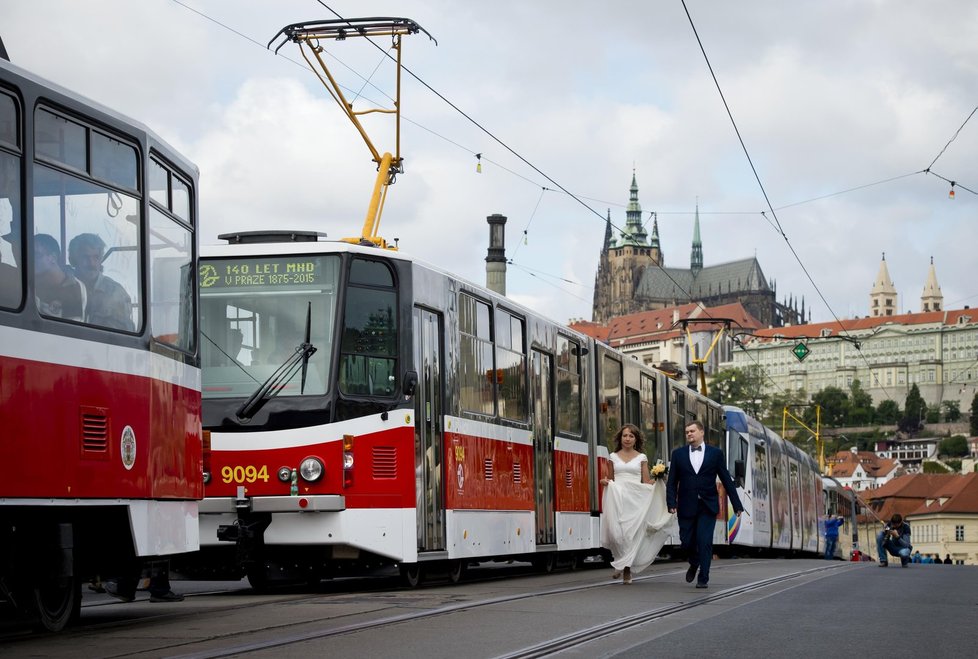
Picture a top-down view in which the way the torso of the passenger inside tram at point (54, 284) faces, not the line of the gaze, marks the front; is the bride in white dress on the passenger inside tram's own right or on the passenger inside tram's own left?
on the passenger inside tram's own right

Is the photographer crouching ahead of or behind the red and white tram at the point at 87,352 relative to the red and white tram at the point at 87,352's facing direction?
behind

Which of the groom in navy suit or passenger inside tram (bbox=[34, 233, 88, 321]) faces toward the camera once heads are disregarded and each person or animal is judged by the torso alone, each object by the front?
the groom in navy suit

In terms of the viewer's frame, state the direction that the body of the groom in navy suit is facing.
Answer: toward the camera

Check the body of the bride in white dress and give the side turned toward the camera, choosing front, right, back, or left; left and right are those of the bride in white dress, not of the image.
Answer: front

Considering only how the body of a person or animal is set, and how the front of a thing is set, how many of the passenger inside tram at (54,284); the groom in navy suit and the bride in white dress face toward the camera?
2

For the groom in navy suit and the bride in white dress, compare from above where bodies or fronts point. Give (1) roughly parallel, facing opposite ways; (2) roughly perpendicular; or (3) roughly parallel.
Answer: roughly parallel

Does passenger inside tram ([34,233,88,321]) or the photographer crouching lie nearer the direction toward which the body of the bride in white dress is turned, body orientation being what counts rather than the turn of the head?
the passenger inside tram

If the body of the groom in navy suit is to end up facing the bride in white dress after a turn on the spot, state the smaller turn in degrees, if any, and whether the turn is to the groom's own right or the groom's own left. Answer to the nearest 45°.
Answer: approximately 135° to the groom's own right

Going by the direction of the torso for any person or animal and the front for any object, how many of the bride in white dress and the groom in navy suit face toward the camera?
2

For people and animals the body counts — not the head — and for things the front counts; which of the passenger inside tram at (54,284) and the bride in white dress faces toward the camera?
the bride in white dress

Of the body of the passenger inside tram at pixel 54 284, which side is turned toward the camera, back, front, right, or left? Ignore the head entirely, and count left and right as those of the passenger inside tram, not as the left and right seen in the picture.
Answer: left
